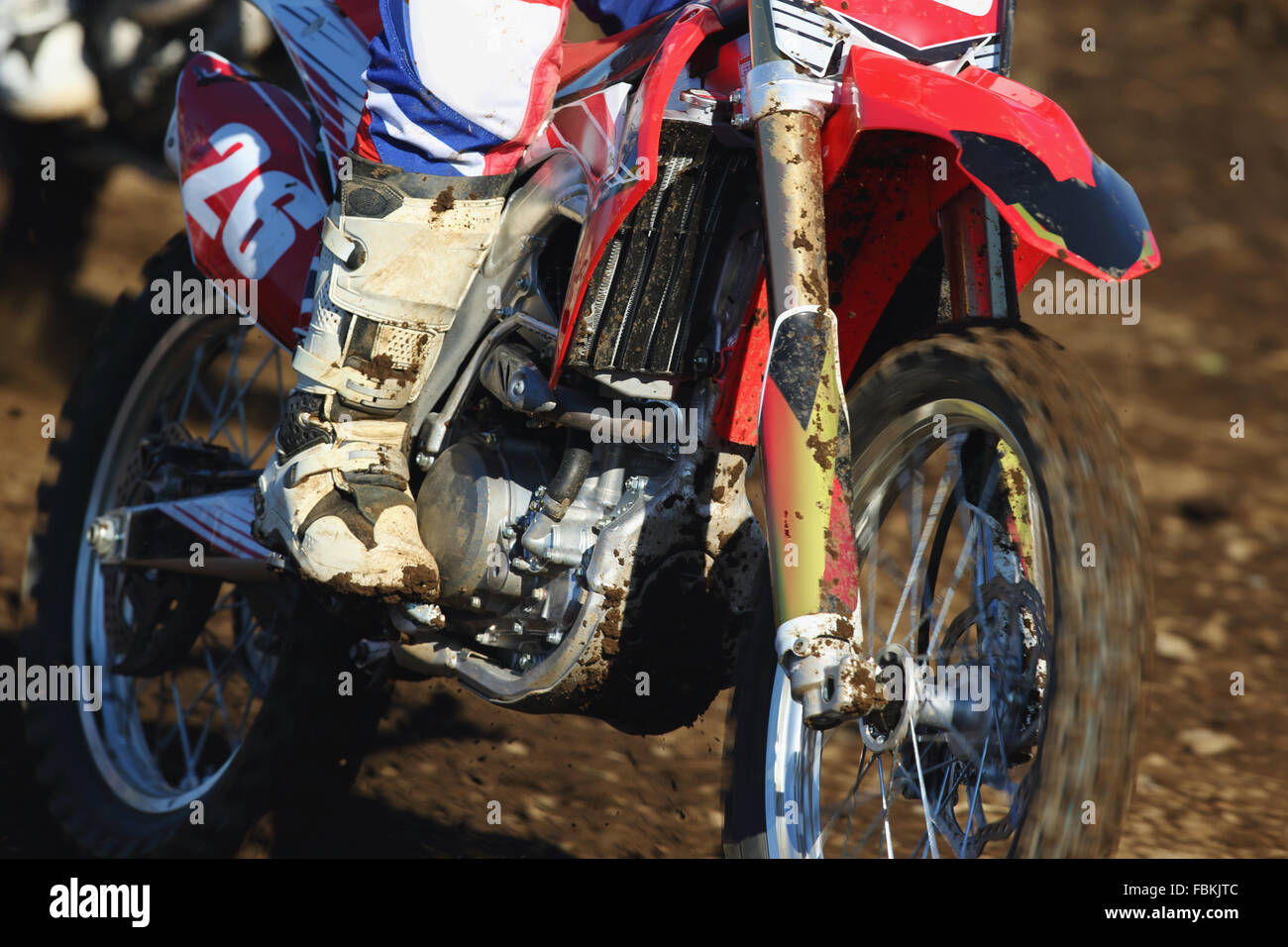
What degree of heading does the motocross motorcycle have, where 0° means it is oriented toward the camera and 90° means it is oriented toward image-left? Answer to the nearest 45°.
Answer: approximately 315°
